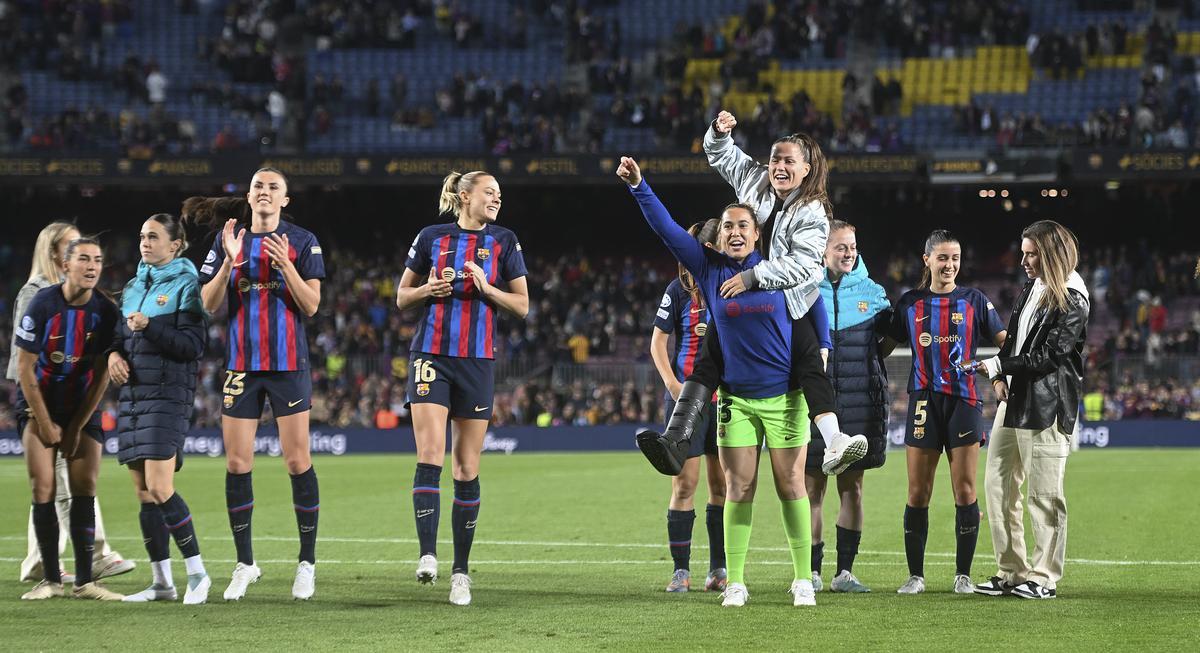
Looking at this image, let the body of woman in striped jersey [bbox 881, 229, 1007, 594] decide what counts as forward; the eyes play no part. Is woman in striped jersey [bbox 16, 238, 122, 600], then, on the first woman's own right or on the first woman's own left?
on the first woman's own right

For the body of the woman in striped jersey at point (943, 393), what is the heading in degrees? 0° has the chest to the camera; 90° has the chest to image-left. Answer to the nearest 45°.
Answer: approximately 0°

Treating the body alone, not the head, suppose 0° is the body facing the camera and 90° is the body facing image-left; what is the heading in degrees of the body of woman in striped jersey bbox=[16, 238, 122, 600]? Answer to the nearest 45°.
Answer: approximately 0°

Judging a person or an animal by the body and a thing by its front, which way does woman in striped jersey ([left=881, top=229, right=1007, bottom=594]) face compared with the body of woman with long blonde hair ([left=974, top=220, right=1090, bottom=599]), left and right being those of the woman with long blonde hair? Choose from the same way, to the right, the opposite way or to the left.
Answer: to the left

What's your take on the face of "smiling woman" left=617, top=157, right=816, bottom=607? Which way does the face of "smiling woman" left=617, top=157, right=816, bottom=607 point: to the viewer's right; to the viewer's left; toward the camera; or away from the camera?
toward the camera

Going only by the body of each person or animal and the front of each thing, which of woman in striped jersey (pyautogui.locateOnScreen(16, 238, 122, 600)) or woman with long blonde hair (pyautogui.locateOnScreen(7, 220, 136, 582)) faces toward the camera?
the woman in striped jersey

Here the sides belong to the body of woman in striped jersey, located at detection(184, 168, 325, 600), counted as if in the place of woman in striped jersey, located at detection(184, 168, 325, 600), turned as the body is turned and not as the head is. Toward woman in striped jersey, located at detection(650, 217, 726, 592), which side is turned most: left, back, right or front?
left

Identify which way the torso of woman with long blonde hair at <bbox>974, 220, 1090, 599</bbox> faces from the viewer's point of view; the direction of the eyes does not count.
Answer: to the viewer's left

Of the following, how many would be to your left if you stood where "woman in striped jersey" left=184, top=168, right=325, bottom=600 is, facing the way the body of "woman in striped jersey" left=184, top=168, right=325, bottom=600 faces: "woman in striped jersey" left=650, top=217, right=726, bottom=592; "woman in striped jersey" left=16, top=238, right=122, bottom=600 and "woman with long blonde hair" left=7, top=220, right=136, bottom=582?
1

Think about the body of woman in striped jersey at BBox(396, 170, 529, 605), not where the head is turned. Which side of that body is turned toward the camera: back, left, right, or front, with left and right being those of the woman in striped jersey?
front

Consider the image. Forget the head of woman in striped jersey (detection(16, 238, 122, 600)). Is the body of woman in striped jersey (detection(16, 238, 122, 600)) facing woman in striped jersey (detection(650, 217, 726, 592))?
no

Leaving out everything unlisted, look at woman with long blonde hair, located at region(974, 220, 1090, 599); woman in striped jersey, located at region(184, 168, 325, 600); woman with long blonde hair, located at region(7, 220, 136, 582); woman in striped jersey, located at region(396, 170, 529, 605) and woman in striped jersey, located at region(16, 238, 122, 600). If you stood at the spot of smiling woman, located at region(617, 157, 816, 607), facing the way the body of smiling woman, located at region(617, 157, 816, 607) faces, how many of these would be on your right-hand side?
4

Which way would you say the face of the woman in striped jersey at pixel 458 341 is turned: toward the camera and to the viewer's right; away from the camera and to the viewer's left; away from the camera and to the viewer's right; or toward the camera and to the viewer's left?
toward the camera and to the viewer's right

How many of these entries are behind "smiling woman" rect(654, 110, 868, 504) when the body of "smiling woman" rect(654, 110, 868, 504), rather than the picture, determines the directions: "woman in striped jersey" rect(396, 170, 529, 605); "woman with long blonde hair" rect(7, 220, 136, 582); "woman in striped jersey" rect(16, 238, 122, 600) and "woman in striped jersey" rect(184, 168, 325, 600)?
0

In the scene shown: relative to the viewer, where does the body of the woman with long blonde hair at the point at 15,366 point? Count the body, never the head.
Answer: to the viewer's right
